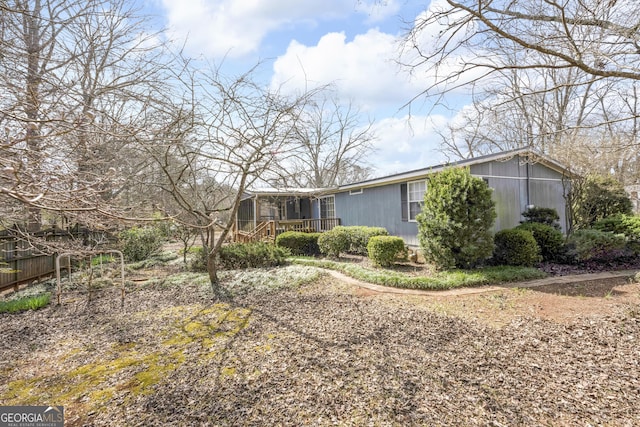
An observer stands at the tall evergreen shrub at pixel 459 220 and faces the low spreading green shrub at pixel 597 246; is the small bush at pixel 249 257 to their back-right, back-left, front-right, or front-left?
back-left

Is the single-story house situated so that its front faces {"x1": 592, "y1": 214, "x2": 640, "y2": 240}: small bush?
no

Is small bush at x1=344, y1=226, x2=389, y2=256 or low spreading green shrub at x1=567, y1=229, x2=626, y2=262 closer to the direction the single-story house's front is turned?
the small bush

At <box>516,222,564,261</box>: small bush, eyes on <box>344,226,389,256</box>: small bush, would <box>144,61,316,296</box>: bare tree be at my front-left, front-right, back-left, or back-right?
front-left

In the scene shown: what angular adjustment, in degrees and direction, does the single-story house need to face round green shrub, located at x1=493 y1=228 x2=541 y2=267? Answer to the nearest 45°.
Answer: approximately 45° to its left

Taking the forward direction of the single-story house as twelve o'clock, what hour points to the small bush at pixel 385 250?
The small bush is roughly at 12 o'clock from the single-story house.

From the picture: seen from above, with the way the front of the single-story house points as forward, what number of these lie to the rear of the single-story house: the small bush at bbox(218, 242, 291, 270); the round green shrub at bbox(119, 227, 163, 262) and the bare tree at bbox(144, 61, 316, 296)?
0

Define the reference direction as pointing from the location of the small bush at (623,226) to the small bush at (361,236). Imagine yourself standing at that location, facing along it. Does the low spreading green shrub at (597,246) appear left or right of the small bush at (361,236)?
left

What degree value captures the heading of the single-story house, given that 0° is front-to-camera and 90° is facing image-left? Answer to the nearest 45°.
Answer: approximately 45°

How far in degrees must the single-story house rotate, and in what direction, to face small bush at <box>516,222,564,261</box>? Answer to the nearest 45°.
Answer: approximately 90° to its left

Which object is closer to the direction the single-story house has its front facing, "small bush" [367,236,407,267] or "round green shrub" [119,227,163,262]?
the small bush

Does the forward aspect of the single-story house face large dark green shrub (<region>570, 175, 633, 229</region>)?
no

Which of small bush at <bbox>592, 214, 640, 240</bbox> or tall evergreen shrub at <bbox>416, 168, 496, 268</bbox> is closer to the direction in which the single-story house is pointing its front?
the tall evergreen shrub

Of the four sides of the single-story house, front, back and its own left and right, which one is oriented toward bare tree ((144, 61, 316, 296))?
front

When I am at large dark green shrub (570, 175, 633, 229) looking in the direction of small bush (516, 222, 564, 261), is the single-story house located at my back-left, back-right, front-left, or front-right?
front-right
